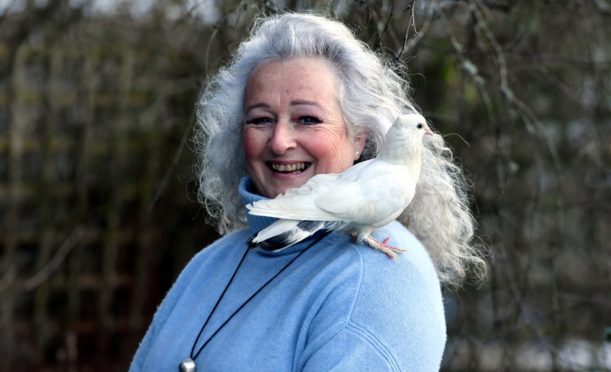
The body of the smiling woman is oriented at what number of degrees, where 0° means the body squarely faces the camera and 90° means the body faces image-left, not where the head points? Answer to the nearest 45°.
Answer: approximately 45°

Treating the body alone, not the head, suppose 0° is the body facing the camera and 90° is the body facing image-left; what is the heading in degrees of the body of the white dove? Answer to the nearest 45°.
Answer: approximately 270°
